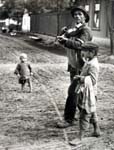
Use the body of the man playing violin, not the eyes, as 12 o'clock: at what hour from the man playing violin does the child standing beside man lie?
The child standing beside man is roughly at 10 o'clock from the man playing violin.

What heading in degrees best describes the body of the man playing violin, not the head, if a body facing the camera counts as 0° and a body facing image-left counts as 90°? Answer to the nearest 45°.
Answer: approximately 45°

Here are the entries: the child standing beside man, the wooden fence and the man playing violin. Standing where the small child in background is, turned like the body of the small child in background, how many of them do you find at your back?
1

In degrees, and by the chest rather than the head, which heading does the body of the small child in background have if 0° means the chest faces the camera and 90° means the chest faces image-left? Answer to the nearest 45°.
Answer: approximately 0°

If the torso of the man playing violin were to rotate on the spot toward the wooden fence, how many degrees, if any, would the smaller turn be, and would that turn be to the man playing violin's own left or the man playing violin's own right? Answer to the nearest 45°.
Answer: approximately 135° to the man playing violin's own right

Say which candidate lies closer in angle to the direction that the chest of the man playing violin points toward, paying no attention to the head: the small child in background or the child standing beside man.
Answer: the child standing beside man

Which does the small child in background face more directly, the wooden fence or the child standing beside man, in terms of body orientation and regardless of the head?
the child standing beside man

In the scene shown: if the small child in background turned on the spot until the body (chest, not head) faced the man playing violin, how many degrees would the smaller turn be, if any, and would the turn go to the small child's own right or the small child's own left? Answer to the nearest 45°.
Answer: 0° — they already face them

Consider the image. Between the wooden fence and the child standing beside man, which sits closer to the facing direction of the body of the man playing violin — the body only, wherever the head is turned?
the child standing beside man

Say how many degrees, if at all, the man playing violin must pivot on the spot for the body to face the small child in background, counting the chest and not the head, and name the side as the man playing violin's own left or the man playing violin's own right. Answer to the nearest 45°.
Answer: approximately 135° to the man playing violin's own right

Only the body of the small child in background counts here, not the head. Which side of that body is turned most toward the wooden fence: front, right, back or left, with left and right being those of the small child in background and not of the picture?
back
